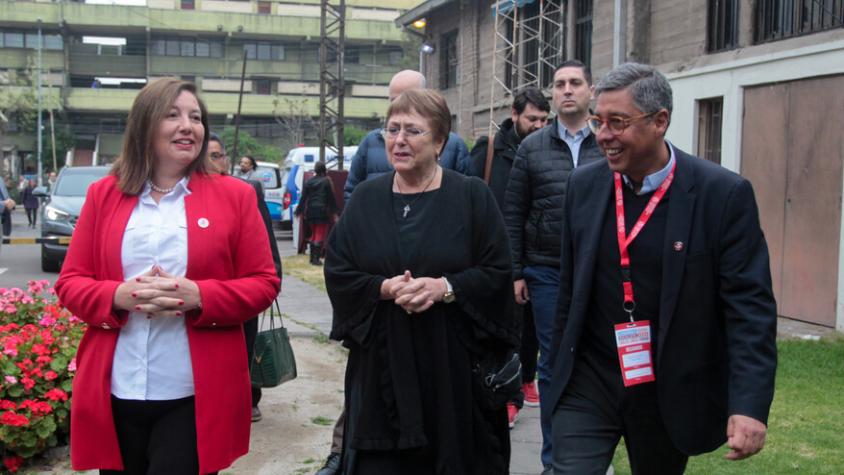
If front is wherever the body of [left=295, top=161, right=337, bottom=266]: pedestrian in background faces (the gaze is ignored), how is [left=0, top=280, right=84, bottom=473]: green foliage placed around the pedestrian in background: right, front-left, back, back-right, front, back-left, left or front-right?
back

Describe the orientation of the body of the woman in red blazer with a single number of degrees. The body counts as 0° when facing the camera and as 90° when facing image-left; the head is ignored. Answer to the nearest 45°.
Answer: approximately 0°

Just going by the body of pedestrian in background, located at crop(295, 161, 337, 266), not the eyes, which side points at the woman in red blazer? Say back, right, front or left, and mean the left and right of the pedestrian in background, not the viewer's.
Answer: back

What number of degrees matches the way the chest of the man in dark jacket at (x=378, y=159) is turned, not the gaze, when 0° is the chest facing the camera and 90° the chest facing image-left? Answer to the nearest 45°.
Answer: approximately 0°

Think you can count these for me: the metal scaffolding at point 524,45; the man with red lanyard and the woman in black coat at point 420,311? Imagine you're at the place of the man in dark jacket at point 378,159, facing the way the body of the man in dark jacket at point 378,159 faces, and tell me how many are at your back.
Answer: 1

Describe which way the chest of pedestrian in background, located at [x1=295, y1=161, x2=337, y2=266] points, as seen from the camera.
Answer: away from the camera

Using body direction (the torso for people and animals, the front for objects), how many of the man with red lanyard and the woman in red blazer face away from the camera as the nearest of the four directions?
0
